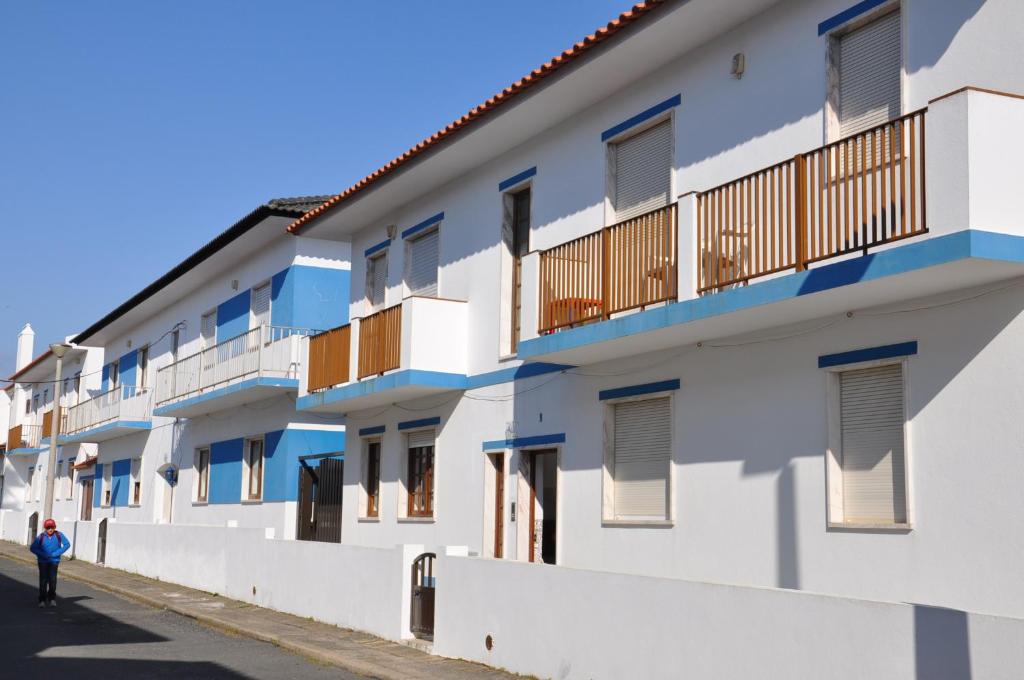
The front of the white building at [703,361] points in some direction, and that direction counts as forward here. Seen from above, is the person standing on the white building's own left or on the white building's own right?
on the white building's own right

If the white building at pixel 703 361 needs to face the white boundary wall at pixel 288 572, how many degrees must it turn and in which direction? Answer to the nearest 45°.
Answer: approximately 90° to its right

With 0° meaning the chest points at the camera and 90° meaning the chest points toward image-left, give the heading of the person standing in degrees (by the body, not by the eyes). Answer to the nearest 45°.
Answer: approximately 0°

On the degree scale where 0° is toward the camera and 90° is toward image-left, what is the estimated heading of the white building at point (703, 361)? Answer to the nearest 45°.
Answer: approximately 45°
